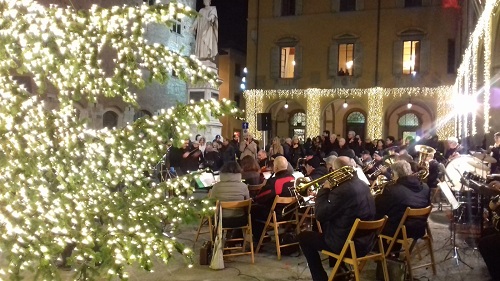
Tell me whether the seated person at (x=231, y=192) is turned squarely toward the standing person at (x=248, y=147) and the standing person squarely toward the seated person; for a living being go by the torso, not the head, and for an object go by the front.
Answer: yes

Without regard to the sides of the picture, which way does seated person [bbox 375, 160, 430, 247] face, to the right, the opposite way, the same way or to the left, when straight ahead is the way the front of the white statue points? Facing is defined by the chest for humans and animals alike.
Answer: the opposite way

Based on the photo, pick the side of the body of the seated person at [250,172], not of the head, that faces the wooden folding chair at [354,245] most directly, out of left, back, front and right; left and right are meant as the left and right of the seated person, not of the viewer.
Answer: back

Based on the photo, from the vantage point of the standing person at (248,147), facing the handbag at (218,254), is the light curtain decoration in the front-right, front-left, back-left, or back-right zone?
back-left

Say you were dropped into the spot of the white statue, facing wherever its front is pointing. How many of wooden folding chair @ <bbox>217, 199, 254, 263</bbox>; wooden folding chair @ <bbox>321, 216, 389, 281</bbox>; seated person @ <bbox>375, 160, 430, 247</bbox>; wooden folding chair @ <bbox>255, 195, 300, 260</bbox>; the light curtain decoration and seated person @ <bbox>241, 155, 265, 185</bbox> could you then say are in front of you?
5

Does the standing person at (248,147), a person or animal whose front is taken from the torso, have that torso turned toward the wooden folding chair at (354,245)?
yes

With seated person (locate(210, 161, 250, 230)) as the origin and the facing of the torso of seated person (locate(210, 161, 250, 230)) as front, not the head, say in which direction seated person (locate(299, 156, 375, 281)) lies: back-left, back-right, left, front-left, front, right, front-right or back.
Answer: back-right

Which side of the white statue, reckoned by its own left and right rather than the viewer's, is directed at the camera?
front

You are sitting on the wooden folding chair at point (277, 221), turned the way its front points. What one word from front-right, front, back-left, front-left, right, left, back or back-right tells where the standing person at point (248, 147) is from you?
front-right

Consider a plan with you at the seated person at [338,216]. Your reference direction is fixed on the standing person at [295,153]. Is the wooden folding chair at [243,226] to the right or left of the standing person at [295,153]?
left

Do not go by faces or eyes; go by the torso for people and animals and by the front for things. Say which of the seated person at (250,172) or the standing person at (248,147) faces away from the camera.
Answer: the seated person

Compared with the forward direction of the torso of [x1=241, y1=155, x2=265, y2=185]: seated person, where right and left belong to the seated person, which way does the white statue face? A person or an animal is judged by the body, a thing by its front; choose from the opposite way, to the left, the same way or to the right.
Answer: the opposite way

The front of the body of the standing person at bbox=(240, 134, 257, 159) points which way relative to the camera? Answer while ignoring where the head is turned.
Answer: toward the camera

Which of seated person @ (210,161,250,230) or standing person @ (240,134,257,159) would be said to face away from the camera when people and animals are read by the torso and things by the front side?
the seated person

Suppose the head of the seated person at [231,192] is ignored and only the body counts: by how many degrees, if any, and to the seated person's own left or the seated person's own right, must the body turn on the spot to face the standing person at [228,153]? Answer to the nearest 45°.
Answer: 0° — they already face them

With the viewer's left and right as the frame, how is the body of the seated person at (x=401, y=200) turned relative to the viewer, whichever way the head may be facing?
facing away from the viewer and to the left of the viewer

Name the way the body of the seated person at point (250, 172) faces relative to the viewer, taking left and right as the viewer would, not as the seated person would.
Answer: facing away from the viewer

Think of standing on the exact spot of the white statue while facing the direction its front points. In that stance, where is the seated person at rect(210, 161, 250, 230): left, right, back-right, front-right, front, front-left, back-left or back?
front
